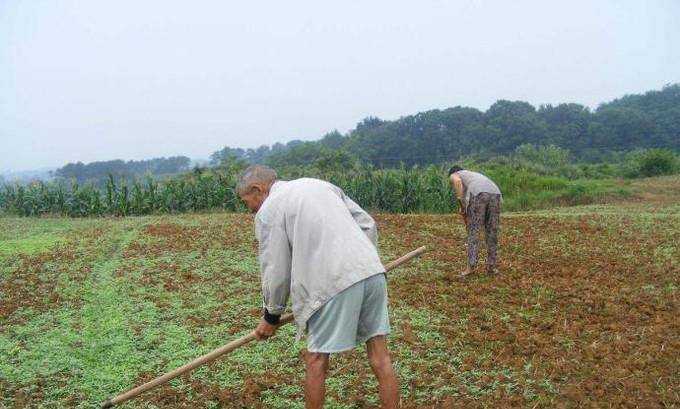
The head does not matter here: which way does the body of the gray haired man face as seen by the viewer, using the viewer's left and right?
facing away from the viewer and to the left of the viewer
